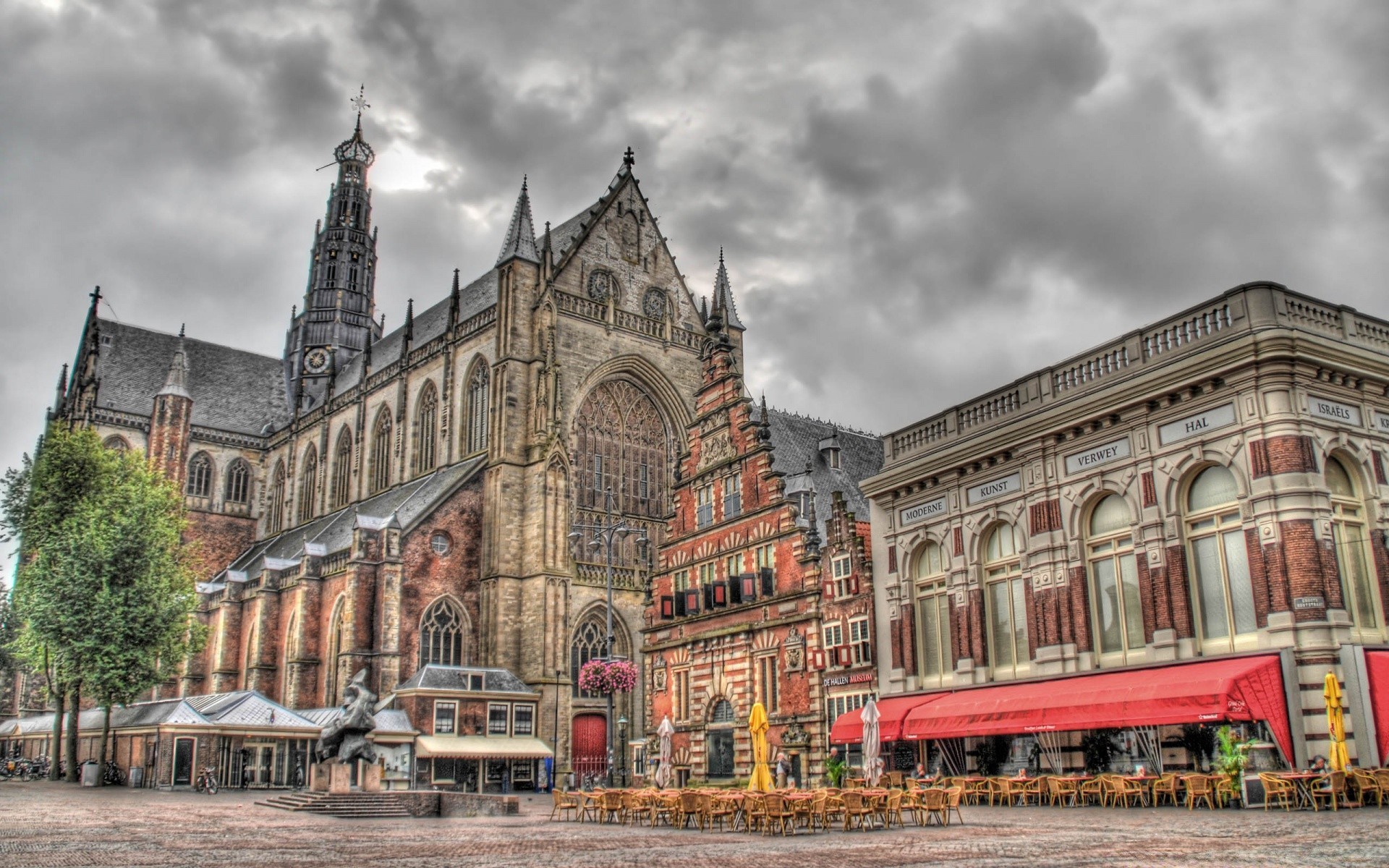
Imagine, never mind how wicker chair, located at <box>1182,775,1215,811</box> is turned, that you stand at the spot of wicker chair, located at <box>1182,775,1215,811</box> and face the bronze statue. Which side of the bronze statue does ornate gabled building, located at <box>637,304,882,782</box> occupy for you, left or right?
right

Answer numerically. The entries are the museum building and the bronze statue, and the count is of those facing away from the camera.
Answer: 0

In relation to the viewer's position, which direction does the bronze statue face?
facing the viewer and to the left of the viewer

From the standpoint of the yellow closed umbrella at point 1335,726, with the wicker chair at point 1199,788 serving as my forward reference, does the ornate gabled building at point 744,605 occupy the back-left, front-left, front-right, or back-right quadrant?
front-right

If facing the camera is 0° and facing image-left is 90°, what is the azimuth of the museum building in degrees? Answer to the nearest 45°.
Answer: approximately 45°

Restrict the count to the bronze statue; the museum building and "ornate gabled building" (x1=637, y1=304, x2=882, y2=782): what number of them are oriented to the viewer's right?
0

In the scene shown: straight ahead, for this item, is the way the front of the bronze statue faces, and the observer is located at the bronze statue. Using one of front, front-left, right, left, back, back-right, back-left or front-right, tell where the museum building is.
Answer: left

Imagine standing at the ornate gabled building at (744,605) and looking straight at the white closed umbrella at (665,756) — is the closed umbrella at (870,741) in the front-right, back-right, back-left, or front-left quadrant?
front-left

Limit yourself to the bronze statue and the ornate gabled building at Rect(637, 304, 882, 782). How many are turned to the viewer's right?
0

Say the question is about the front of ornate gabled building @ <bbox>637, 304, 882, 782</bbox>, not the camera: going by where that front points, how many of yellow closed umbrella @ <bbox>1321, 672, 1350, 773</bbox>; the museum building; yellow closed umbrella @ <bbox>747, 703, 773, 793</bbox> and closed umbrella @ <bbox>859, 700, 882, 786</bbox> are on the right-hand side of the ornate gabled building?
0

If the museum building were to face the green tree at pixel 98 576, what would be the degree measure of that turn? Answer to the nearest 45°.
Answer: approximately 45° to its right

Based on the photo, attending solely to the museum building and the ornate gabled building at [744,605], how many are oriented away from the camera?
0

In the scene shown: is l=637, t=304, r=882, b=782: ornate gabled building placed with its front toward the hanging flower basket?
no

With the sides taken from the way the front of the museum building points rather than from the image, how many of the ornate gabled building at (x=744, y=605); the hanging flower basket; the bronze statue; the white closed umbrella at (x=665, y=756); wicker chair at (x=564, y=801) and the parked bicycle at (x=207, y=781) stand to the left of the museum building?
0

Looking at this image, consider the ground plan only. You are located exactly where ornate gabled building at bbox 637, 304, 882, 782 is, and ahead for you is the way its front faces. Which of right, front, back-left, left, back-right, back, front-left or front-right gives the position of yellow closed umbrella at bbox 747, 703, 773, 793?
front-left

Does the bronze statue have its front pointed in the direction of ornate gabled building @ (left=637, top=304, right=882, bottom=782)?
no
